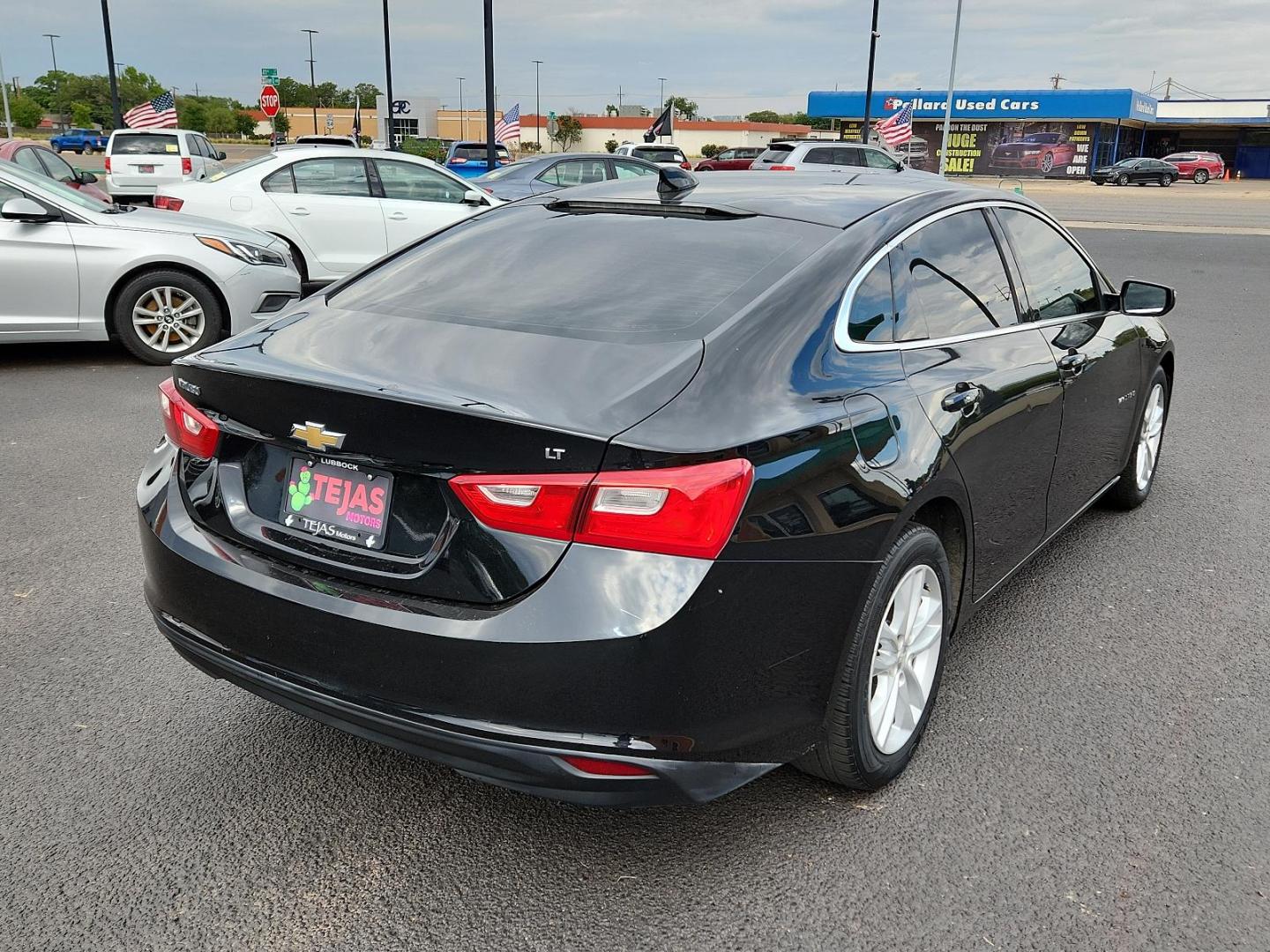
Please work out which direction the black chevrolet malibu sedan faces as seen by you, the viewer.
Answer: facing away from the viewer and to the right of the viewer

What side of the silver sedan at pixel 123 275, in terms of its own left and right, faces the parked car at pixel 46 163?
left

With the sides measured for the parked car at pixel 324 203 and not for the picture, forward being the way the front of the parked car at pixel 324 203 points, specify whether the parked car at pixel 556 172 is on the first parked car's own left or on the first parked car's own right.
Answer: on the first parked car's own left

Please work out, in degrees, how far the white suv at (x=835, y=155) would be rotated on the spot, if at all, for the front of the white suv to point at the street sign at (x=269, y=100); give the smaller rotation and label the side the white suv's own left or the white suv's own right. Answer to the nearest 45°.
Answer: approximately 90° to the white suv's own left

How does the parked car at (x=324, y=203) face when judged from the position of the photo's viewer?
facing to the right of the viewer

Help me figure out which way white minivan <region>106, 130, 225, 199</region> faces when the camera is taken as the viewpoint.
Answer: facing away from the viewer and to the right of the viewer

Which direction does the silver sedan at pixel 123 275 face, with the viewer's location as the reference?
facing to the right of the viewer

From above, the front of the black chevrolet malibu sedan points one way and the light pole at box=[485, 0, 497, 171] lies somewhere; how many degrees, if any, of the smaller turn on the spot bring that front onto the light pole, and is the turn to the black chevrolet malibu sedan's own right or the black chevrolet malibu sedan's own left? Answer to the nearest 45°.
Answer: approximately 45° to the black chevrolet malibu sedan's own left

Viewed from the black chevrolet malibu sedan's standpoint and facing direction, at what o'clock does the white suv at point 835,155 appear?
The white suv is roughly at 11 o'clock from the black chevrolet malibu sedan.

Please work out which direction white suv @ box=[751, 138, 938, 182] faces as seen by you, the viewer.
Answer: facing away from the viewer and to the right of the viewer

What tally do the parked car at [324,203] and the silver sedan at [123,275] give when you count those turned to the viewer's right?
2

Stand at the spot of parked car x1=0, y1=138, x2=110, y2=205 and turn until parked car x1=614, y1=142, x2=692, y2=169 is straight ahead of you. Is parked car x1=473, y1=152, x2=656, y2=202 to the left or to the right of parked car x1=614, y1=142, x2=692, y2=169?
right
